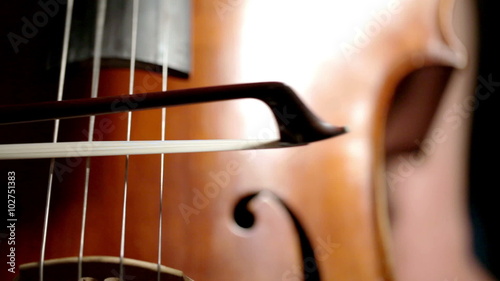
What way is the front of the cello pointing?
toward the camera
